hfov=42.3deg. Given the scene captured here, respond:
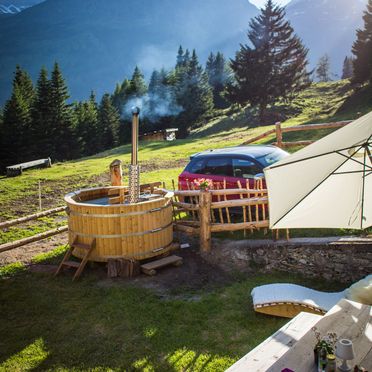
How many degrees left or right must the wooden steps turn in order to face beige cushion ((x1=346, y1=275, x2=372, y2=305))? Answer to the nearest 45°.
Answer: approximately 90° to its left

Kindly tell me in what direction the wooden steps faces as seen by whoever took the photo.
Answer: facing the viewer and to the left of the viewer

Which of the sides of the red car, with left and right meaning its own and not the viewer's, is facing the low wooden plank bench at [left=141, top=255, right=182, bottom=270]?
right

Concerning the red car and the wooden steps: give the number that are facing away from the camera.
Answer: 0

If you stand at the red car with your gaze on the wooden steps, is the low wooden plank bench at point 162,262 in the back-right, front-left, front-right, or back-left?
front-left

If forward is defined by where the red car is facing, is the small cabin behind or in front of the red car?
behind

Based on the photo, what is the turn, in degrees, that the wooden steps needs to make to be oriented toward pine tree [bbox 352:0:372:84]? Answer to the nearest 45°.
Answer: approximately 180°

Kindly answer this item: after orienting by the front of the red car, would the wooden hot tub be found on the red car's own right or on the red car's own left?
on the red car's own right

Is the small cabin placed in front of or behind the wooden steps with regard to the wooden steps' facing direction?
behind

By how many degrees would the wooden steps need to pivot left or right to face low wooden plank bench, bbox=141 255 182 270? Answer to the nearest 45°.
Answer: approximately 135° to its left

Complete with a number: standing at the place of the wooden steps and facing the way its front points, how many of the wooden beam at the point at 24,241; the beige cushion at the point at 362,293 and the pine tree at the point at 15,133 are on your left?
1
